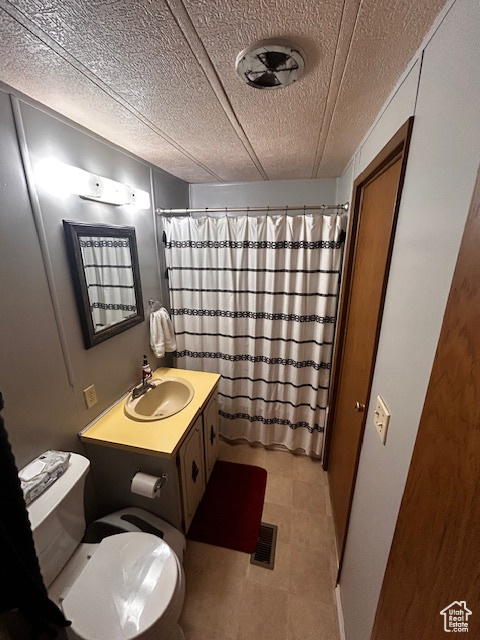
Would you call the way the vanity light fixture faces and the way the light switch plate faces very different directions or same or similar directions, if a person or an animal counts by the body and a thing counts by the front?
very different directions

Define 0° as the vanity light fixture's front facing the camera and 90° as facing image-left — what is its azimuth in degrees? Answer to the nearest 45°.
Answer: approximately 315°

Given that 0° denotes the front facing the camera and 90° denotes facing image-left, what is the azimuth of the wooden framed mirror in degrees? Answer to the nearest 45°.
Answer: approximately 315°

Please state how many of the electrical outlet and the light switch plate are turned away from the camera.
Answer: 0

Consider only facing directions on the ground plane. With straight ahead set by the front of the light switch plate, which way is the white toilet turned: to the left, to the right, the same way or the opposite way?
the opposite way

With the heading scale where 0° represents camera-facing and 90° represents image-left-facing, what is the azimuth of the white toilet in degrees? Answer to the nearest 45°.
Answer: approximately 315°

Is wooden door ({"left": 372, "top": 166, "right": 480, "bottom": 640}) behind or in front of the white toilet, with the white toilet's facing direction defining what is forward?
in front

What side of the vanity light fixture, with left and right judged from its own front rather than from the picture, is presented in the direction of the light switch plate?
front
